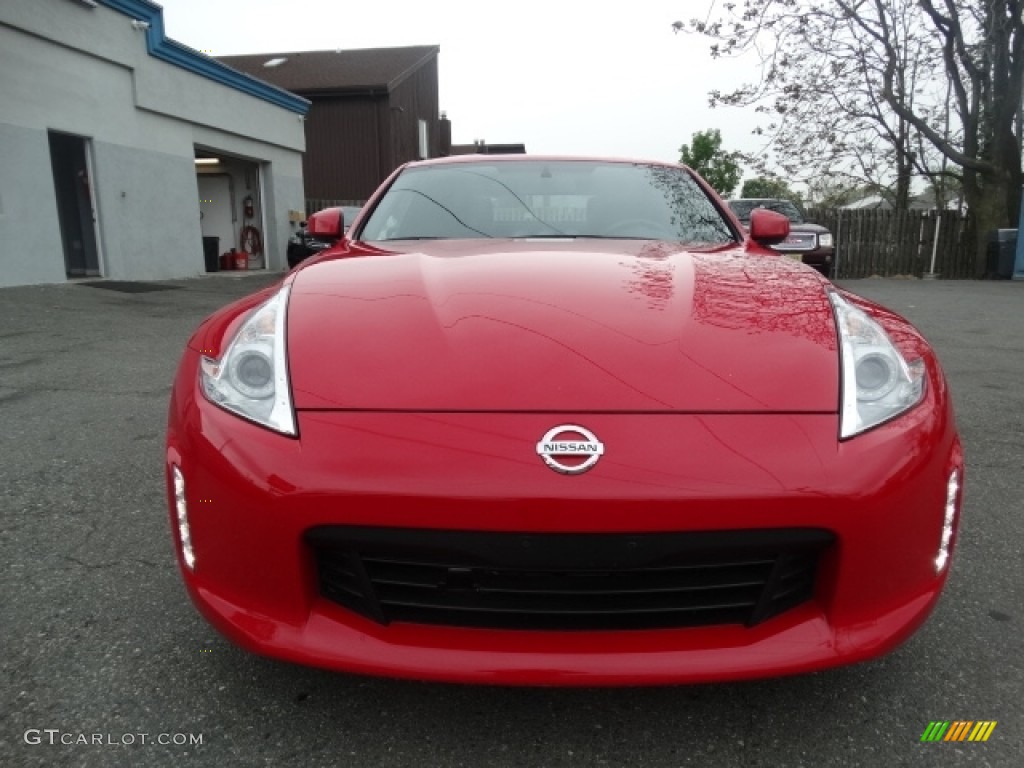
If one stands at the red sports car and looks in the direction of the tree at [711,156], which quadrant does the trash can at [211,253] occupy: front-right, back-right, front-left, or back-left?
front-left

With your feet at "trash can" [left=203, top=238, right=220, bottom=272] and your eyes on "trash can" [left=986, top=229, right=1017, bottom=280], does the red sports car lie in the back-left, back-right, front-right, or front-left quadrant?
front-right

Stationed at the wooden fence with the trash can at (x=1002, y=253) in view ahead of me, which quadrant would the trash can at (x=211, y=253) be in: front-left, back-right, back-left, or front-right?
back-right

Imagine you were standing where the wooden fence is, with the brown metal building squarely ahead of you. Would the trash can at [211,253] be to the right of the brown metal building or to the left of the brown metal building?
left

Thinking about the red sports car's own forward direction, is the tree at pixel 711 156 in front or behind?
behind

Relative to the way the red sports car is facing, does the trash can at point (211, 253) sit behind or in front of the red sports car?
behind

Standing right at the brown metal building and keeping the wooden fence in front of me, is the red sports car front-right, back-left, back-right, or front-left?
front-right

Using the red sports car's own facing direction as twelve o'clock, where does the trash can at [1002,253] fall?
The trash can is roughly at 7 o'clock from the red sports car.

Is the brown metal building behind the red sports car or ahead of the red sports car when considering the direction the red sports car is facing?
behind

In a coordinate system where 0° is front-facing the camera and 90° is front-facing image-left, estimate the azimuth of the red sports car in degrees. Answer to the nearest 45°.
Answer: approximately 0°

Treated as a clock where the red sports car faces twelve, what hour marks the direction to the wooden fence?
The wooden fence is roughly at 7 o'clock from the red sports car.
